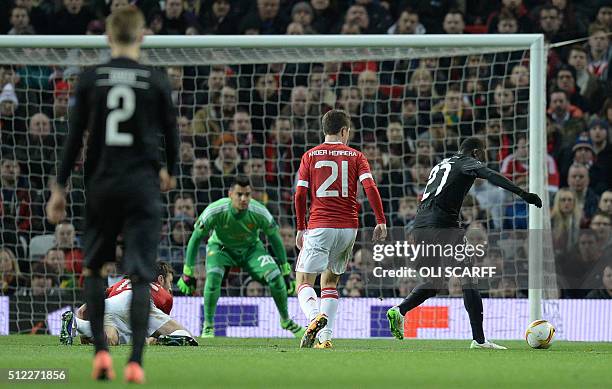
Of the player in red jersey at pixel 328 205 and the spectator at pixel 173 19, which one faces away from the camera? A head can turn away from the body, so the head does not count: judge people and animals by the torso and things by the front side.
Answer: the player in red jersey

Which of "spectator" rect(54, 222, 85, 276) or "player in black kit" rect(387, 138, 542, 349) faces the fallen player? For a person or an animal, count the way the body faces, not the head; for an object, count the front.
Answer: the spectator

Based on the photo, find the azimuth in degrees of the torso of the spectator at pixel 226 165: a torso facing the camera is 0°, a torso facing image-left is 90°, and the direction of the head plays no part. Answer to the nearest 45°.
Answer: approximately 0°

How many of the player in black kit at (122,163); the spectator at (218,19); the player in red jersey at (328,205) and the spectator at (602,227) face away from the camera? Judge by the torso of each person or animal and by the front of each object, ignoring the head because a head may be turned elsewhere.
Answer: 2

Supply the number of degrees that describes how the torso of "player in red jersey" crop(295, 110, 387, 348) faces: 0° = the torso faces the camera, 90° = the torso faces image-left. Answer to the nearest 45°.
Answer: approximately 180°
